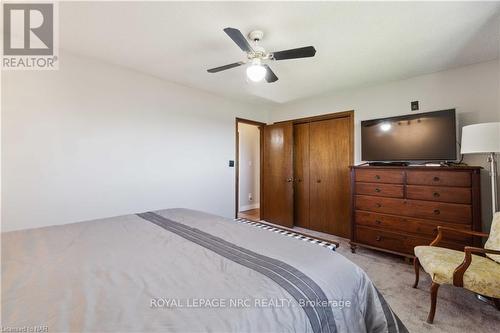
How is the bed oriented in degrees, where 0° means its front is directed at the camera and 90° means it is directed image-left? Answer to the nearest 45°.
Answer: approximately 225°

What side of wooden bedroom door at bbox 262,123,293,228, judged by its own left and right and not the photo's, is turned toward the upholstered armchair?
left

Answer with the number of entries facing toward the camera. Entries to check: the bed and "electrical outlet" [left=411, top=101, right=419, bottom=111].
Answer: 1

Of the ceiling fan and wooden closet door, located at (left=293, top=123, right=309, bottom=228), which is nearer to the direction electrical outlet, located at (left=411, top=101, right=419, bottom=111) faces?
the ceiling fan

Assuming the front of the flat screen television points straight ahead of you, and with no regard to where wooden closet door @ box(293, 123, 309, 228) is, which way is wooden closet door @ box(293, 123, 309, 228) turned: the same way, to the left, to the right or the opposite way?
the same way

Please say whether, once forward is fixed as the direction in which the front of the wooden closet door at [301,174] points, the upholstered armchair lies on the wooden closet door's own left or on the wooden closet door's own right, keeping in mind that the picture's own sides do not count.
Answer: on the wooden closet door's own left

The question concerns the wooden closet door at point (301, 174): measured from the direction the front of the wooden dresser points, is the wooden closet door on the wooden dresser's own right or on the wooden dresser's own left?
on the wooden dresser's own right

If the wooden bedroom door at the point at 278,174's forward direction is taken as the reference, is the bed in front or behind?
in front

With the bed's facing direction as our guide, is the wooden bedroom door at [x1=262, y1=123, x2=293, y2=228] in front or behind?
in front

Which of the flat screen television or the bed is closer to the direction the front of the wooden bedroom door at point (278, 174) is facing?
the bed

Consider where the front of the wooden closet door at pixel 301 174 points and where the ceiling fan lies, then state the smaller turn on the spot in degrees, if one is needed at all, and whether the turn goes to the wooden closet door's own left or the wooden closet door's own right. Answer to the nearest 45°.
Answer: approximately 45° to the wooden closet door's own left

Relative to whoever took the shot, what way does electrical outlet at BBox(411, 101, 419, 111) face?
facing the viewer

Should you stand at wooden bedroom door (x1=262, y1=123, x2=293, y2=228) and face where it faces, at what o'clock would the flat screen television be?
The flat screen television is roughly at 9 o'clock from the wooden bedroom door.

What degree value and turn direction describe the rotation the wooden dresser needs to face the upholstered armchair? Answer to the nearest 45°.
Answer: approximately 90° to its left

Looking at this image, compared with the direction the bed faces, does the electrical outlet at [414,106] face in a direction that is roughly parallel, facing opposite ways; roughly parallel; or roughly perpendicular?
roughly parallel, facing opposite ways

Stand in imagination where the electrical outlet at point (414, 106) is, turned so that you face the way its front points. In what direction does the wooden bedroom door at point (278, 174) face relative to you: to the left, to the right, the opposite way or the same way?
the same way

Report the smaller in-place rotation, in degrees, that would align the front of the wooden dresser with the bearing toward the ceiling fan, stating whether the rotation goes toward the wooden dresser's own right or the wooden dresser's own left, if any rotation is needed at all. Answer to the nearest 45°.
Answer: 0° — it already faces it

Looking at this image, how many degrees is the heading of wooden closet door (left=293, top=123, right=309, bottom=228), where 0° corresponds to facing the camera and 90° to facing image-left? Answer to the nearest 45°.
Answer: approximately 45°

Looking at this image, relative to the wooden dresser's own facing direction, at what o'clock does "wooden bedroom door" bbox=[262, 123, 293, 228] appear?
The wooden bedroom door is roughly at 2 o'clock from the wooden dresser.

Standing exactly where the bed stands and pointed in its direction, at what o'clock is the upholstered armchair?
The upholstered armchair is roughly at 1 o'clock from the bed.

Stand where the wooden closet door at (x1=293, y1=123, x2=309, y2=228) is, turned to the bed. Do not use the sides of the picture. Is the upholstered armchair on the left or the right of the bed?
left
